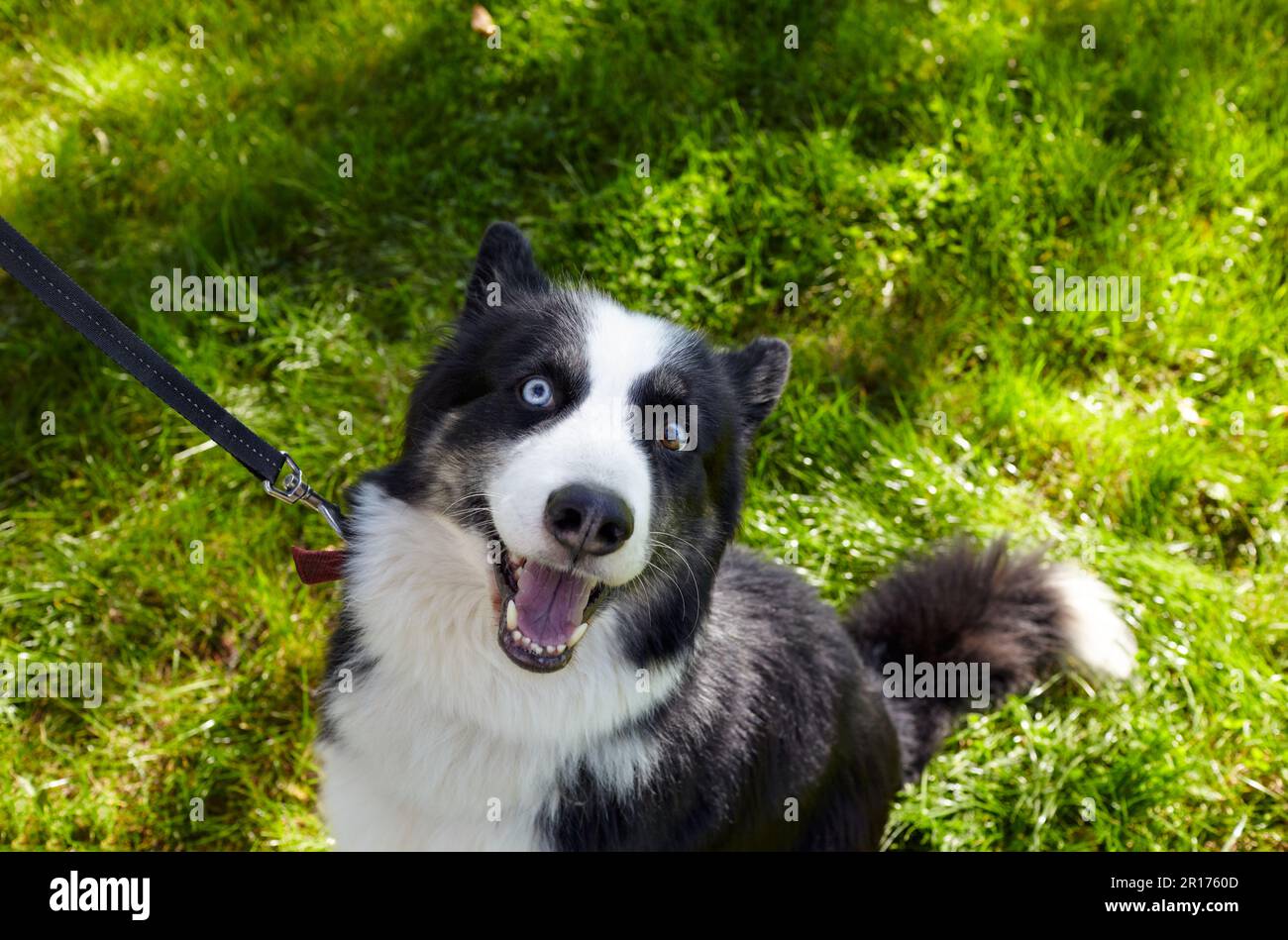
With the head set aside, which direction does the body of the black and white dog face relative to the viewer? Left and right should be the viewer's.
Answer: facing the viewer and to the left of the viewer
